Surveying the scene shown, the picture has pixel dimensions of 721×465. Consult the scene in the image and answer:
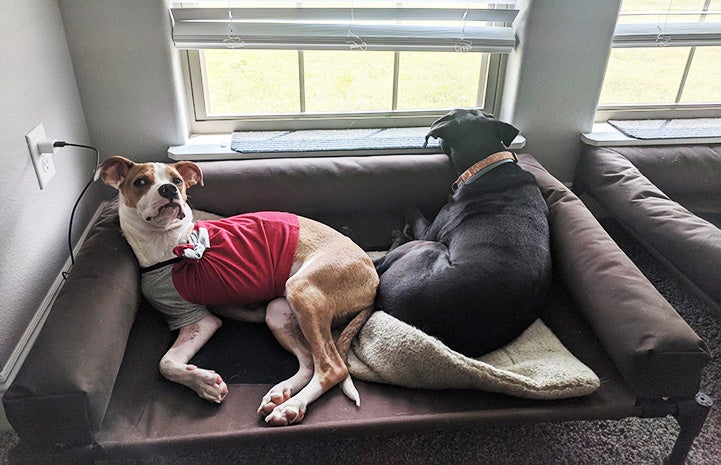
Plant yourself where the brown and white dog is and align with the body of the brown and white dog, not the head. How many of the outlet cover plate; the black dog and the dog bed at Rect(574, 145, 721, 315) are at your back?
2

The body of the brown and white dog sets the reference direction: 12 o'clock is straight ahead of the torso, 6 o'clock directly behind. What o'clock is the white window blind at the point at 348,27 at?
The white window blind is roughly at 4 o'clock from the brown and white dog.

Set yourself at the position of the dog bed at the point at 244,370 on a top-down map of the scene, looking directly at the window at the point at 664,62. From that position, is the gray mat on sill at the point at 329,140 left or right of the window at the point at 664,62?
left

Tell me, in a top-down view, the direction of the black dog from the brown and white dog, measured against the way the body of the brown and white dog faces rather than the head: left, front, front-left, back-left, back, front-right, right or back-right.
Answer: back

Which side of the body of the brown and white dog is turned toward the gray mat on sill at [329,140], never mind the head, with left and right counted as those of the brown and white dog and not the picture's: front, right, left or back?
right

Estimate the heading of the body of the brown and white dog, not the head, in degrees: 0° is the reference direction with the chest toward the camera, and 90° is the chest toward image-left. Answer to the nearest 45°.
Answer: approximately 90°

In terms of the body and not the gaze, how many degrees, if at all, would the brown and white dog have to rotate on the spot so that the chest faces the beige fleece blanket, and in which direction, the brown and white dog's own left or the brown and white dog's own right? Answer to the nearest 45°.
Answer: approximately 135° to the brown and white dog's own left
